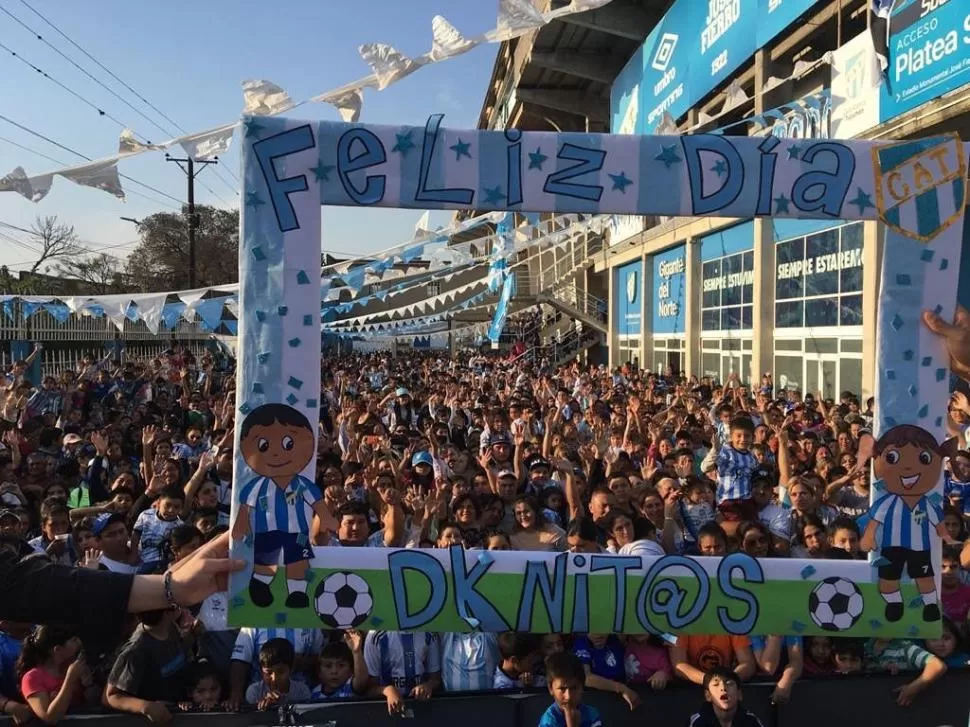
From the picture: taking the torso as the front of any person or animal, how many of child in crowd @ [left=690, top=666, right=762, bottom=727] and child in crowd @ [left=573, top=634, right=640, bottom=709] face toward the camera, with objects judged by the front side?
2

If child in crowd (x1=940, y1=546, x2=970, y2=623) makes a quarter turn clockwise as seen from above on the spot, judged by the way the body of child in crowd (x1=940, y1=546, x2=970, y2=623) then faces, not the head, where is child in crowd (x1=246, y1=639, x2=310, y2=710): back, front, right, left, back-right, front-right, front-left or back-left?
front-left

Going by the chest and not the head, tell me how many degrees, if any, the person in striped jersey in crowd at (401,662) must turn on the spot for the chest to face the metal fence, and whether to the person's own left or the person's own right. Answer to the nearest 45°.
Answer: approximately 135° to the person's own right

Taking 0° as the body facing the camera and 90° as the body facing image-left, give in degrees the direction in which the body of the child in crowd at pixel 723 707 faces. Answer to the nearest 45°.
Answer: approximately 0°

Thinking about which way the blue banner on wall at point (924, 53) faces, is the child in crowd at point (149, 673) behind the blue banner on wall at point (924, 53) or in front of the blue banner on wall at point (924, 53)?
in front

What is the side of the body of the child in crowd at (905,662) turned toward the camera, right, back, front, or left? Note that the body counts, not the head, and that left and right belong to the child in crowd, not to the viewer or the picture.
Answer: front

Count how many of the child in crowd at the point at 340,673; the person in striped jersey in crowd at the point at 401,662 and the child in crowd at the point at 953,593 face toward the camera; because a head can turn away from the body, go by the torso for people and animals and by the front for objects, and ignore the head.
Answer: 3

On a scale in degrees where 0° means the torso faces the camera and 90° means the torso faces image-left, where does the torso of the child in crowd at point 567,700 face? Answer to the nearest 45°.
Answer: approximately 0°

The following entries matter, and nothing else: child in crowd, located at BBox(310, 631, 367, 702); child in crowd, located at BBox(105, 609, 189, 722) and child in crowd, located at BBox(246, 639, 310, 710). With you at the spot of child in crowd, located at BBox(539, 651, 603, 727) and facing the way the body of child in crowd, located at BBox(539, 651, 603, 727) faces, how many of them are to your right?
3
